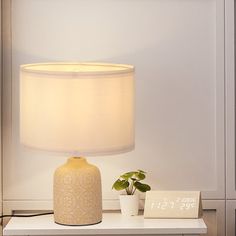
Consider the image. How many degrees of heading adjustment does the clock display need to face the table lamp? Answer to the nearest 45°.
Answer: approximately 45° to its right

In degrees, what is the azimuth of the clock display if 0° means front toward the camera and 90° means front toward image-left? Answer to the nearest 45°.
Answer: approximately 0°
